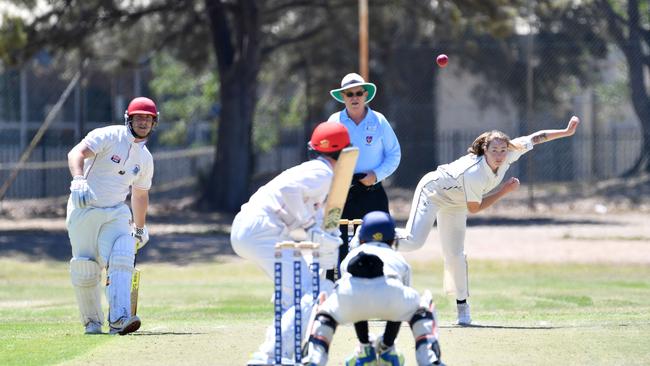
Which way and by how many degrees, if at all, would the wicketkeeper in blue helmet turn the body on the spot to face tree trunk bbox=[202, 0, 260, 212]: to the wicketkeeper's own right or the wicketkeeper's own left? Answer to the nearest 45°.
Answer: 0° — they already face it

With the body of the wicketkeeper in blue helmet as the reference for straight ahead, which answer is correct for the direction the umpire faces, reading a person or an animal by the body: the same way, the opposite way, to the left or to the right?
the opposite way

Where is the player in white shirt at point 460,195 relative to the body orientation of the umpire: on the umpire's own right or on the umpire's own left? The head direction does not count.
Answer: on the umpire's own left

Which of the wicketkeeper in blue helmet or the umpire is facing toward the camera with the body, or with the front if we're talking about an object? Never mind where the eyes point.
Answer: the umpire

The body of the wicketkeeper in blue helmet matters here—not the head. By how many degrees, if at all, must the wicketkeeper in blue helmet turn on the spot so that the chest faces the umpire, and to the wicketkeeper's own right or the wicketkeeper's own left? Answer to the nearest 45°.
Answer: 0° — they already face them

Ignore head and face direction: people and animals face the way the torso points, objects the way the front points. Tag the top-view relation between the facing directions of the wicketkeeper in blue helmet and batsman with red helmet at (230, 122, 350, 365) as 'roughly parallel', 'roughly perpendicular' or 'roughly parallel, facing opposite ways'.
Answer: roughly perpendicular

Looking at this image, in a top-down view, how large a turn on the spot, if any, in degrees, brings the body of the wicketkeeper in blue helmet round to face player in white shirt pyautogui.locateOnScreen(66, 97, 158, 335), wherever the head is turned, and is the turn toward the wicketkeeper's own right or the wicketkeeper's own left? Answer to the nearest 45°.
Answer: approximately 45° to the wicketkeeper's own left

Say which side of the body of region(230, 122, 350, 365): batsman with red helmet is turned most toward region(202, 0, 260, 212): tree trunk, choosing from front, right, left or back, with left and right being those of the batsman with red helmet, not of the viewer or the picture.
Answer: left

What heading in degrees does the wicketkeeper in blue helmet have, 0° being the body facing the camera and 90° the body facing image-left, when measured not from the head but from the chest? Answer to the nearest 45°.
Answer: approximately 180°

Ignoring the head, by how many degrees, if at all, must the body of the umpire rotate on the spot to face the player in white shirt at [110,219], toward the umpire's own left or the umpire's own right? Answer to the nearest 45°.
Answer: approximately 90° to the umpire's own right

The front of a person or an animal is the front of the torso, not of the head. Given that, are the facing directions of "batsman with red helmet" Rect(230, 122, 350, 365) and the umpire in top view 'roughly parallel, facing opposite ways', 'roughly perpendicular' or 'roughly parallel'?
roughly perpendicular

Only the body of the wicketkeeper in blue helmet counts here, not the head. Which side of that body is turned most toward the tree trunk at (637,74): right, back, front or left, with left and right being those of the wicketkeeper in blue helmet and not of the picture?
front

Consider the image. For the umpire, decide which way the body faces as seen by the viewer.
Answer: toward the camera
